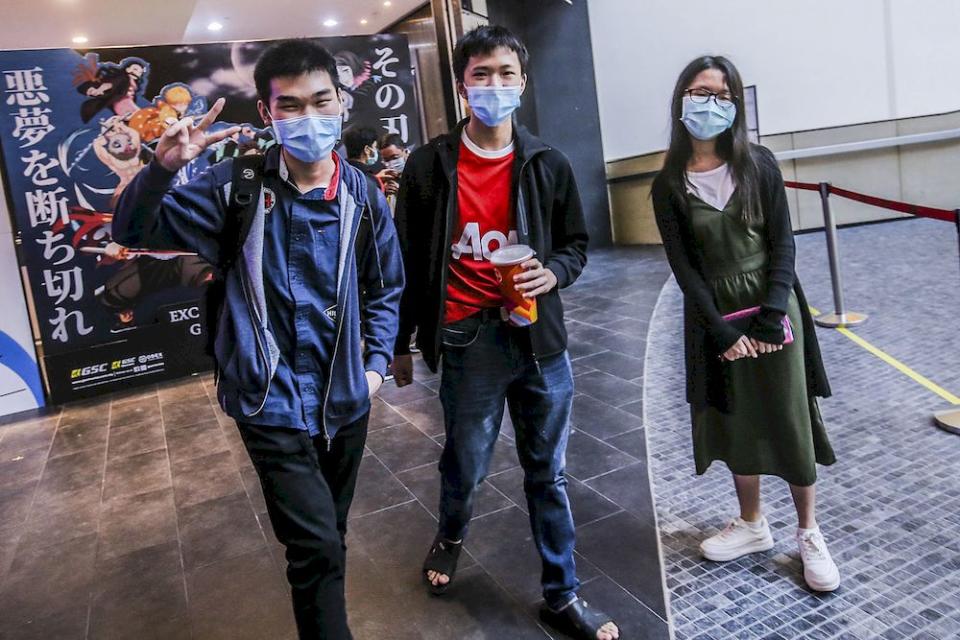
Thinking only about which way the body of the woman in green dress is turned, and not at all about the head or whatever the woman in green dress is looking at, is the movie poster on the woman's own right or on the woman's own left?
on the woman's own right

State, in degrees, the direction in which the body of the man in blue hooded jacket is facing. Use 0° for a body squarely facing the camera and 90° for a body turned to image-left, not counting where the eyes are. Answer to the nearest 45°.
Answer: approximately 0°

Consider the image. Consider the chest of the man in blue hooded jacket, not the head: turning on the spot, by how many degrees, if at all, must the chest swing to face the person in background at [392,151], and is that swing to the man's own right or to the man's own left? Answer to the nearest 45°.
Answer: approximately 180°

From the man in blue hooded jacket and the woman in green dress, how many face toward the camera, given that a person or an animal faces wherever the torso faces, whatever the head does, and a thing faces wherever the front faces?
2

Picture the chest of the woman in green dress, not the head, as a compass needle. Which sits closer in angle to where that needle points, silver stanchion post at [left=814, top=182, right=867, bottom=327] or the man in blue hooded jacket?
the man in blue hooded jacket

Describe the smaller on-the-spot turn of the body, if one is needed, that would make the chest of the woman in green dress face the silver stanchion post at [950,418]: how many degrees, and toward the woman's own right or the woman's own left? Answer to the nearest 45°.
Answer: approximately 135° to the woman's own left

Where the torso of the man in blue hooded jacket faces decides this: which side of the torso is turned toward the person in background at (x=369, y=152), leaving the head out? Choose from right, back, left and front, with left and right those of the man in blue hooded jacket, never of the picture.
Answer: back

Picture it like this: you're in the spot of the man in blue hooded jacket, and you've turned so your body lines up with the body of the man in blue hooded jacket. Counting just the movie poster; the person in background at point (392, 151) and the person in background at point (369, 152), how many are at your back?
3
